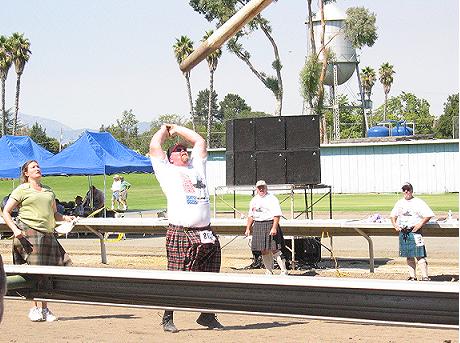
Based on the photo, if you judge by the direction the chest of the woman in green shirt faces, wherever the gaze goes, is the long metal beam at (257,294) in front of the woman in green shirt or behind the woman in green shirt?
in front

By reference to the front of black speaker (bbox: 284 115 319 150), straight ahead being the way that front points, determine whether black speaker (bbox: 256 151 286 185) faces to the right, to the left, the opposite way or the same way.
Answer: the same way

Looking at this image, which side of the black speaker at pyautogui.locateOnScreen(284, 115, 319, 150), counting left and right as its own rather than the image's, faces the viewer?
front

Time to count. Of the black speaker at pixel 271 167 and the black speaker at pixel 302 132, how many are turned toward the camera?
2

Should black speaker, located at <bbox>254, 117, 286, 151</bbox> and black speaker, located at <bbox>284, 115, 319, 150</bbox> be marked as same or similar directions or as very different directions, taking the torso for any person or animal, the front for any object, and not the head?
same or similar directions

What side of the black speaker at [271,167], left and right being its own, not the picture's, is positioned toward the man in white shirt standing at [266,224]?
front

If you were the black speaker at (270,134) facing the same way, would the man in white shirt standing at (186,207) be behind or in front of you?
in front

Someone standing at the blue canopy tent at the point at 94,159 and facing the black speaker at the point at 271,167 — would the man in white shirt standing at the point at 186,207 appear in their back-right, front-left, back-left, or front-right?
front-right

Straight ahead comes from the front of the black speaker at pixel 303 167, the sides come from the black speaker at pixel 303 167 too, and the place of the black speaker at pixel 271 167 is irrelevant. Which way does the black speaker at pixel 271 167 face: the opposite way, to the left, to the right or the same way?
the same way

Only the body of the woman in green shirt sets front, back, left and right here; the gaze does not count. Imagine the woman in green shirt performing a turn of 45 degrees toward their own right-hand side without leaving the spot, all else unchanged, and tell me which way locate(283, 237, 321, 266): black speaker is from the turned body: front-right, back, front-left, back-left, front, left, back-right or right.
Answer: back-left

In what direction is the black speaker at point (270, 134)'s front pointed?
toward the camera

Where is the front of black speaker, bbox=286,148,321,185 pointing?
toward the camera

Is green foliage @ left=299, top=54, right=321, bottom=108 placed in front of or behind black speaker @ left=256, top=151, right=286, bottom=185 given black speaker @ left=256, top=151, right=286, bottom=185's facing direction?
behind

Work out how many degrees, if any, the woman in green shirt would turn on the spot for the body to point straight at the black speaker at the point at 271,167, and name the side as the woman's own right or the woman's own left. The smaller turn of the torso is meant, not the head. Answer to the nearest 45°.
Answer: approximately 90° to the woman's own left

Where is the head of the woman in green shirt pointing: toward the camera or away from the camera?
toward the camera
